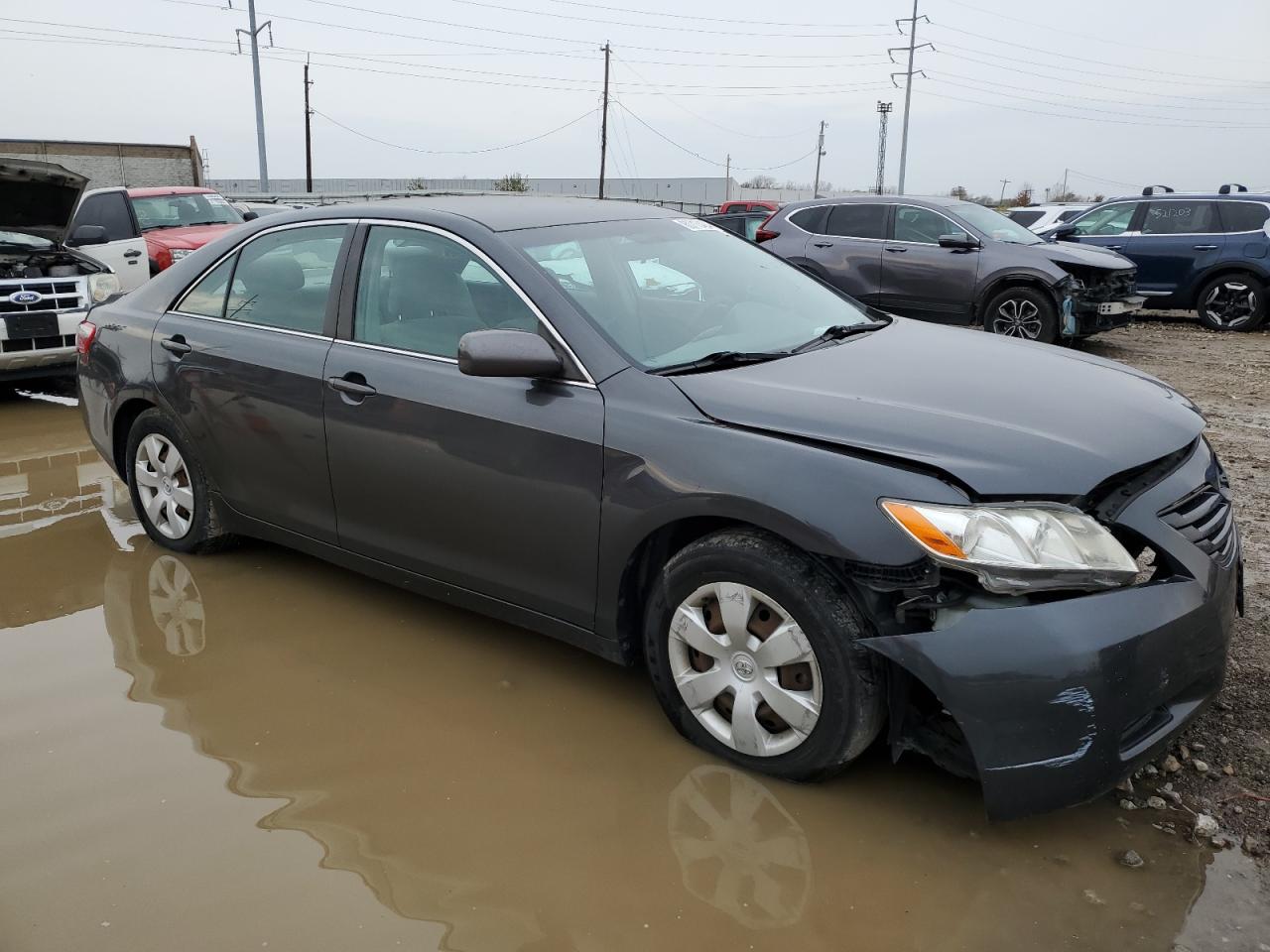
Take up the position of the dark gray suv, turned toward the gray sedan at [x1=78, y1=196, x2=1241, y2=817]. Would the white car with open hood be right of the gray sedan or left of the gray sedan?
right

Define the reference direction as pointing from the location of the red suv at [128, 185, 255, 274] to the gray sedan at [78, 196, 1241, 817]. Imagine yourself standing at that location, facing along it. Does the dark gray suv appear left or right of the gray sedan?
left

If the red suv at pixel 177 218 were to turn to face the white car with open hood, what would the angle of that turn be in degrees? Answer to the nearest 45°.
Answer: approximately 45° to its right

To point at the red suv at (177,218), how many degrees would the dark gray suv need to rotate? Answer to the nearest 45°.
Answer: approximately 135° to its right

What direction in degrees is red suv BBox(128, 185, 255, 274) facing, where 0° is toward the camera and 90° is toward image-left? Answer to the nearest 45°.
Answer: approximately 315°

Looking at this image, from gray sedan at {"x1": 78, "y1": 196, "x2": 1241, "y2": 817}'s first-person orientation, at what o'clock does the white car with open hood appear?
The white car with open hood is roughly at 6 o'clock from the gray sedan.

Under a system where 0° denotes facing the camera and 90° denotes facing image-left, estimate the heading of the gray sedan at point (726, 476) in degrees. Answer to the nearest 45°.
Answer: approximately 315°

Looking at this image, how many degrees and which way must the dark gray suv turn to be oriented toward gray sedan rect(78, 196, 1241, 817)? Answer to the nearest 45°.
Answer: approximately 45° to its right
